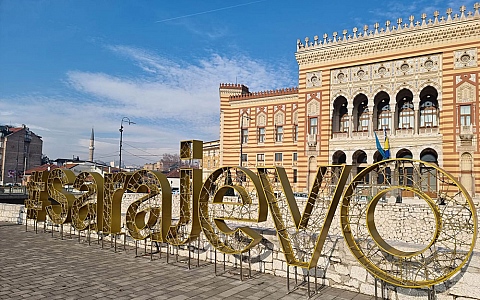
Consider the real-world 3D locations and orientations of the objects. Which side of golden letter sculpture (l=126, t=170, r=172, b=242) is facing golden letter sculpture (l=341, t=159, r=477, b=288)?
left

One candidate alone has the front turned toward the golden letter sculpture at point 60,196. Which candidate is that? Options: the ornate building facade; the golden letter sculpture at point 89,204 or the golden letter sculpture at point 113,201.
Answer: the ornate building facade

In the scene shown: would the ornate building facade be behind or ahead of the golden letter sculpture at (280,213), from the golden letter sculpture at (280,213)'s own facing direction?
behind

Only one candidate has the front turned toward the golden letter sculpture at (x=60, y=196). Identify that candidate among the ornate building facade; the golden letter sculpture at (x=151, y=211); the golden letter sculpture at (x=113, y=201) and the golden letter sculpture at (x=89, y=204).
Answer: the ornate building facade

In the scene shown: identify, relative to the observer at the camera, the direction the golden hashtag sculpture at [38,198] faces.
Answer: facing the viewer and to the left of the viewer

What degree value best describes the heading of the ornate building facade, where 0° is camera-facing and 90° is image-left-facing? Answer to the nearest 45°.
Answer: approximately 45°

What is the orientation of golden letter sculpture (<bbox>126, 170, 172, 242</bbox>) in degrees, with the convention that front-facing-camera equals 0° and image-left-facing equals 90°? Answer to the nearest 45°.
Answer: approximately 45°

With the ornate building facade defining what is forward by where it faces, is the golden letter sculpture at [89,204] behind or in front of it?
in front

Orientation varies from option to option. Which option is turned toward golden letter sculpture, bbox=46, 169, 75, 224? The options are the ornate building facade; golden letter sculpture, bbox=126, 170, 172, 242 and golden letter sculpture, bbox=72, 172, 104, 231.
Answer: the ornate building facade

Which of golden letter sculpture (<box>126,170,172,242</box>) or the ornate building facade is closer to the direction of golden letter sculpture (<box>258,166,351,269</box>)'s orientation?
the golden letter sculpture

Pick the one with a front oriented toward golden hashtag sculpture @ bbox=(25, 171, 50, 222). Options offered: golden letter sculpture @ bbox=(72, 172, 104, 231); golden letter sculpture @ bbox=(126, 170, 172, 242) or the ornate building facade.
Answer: the ornate building facade

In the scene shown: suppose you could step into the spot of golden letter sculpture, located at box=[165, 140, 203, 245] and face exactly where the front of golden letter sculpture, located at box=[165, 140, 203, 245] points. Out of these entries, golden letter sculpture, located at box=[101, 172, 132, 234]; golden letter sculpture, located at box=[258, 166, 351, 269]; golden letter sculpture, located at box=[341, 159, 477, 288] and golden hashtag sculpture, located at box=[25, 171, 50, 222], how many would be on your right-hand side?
2

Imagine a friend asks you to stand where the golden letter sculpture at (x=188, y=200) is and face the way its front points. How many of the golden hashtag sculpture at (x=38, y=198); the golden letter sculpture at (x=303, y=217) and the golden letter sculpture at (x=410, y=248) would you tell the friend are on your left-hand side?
2

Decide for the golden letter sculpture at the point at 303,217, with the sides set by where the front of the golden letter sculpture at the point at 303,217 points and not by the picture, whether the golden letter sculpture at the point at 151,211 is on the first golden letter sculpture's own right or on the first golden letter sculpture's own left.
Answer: on the first golden letter sculpture's own right

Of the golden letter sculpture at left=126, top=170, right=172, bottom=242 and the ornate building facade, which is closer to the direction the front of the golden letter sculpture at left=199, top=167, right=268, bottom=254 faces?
the golden letter sculpture
